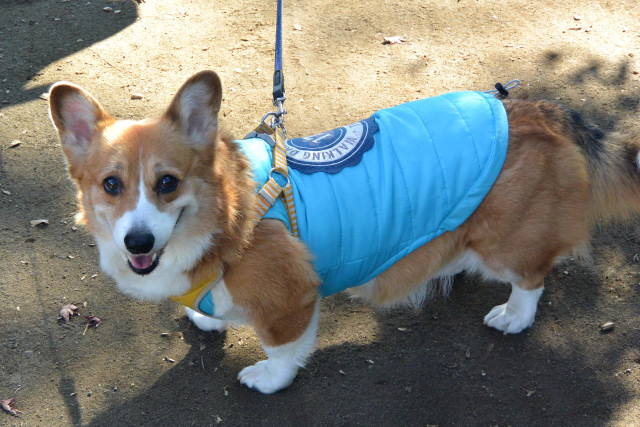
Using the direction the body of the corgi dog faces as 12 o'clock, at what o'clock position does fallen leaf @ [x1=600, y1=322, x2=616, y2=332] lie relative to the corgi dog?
The fallen leaf is roughly at 7 o'clock from the corgi dog.

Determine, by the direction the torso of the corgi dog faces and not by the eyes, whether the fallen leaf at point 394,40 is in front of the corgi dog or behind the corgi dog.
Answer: behind

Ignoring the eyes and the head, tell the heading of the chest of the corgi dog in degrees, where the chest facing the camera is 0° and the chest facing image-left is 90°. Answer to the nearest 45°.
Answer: approximately 45°
